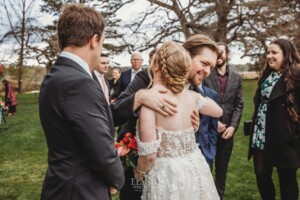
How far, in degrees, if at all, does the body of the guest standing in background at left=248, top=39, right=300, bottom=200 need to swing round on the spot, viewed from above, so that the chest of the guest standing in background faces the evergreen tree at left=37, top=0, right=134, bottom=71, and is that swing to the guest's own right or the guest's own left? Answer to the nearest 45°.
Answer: approximately 90° to the guest's own right

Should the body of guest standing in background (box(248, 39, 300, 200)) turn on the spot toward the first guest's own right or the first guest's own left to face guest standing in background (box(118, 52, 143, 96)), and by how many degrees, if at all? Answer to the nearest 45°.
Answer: approximately 90° to the first guest's own right

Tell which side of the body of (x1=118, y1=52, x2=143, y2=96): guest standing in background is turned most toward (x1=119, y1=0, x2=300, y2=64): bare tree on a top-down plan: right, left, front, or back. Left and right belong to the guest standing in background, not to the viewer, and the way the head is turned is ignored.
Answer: back

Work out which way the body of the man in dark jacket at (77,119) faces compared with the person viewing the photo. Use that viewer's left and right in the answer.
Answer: facing away from the viewer and to the right of the viewer

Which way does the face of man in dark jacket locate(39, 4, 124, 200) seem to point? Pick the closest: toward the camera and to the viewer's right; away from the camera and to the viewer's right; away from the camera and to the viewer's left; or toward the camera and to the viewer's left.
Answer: away from the camera and to the viewer's right

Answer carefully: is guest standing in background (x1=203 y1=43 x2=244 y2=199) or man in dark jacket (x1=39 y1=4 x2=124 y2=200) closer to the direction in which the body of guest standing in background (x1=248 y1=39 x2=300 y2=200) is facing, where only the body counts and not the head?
the man in dark jacket

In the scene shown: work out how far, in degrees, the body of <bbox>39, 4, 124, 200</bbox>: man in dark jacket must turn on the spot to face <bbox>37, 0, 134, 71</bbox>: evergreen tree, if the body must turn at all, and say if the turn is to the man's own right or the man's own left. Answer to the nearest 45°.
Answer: approximately 45° to the man's own left

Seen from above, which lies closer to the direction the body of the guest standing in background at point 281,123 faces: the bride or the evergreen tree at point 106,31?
the bride

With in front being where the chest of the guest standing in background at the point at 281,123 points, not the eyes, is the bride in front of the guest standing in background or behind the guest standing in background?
in front

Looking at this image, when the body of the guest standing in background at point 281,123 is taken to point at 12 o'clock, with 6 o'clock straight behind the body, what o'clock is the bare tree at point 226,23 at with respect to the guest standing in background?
The bare tree is roughly at 4 o'clock from the guest standing in background.

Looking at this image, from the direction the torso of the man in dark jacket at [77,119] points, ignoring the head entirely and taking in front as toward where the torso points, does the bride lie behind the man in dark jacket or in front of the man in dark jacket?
in front

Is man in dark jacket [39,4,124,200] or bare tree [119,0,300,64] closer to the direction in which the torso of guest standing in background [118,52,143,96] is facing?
the man in dark jacket

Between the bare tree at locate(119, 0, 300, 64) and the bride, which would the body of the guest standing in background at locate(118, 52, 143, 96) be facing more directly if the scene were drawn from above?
the bride

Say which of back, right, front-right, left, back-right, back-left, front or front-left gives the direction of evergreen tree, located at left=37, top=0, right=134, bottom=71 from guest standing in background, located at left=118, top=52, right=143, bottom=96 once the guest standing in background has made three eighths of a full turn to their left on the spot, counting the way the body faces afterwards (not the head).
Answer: front-left

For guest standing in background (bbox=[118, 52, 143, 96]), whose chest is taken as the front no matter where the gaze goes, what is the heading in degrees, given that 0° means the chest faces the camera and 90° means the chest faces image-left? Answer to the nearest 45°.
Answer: approximately 0°
